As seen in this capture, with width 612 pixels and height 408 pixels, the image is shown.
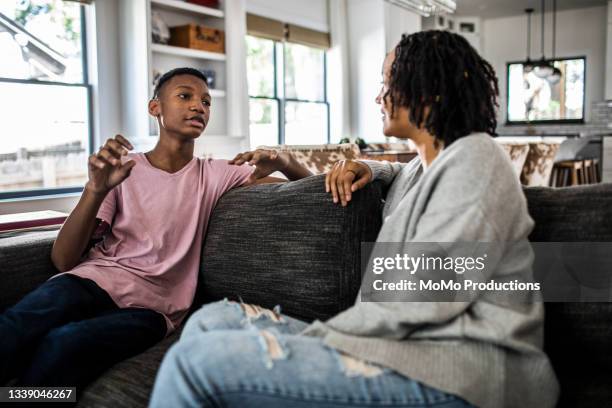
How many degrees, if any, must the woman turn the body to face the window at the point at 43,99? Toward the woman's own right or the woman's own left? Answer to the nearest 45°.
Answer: approximately 45° to the woman's own right

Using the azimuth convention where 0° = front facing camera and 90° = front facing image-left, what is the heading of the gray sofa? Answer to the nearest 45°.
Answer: approximately 0°

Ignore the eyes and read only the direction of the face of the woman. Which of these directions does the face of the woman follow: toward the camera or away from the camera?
away from the camera

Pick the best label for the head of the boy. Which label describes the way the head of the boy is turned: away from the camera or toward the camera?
toward the camera

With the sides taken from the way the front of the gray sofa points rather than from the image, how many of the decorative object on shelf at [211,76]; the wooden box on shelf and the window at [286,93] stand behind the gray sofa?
3

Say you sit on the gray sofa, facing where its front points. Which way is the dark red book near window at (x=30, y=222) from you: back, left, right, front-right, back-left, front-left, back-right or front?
back-right

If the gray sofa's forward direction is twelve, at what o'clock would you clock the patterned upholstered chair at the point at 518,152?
The patterned upholstered chair is roughly at 7 o'clock from the gray sofa.

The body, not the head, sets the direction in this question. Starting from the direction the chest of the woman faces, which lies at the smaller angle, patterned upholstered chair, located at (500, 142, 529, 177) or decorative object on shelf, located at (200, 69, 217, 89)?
the decorative object on shelf

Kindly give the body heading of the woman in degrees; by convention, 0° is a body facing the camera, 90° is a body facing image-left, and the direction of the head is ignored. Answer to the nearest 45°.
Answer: approximately 90°

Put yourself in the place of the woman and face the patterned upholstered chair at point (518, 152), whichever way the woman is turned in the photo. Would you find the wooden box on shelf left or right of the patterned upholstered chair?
left
